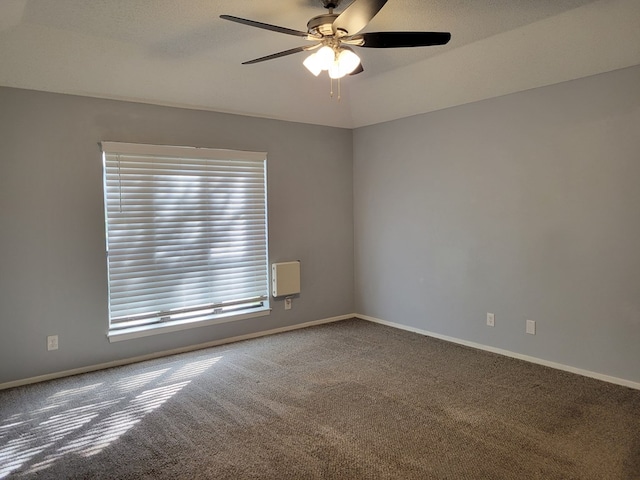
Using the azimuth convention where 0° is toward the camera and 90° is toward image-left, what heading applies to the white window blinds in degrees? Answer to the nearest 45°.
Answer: approximately 315°

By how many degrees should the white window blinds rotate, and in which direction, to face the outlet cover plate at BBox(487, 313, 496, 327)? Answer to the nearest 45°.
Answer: approximately 45° to its left

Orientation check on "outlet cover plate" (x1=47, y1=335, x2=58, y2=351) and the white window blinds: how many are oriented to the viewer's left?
0

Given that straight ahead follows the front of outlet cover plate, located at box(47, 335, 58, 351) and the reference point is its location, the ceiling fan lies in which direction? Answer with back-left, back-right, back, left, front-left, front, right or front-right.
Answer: front-left

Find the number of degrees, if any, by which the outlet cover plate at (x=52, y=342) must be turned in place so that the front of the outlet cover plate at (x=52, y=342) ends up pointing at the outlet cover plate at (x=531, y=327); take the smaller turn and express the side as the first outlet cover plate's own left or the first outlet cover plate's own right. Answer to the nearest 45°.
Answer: approximately 45° to the first outlet cover plate's own left

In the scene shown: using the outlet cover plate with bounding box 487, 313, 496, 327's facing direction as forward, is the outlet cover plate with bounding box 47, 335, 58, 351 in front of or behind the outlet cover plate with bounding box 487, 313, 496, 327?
in front

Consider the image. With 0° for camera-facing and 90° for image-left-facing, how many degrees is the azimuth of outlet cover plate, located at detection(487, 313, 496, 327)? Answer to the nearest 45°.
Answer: approximately 45°

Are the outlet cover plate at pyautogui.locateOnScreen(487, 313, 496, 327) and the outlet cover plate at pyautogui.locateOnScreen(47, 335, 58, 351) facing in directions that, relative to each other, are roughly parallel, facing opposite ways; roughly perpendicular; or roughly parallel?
roughly perpendicular

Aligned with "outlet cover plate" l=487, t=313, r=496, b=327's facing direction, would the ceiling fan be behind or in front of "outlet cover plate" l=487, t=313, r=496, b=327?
in front

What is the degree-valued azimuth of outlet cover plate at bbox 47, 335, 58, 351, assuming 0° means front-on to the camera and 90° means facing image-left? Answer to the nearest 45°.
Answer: approximately 0°
